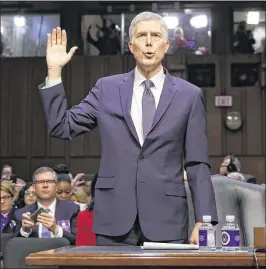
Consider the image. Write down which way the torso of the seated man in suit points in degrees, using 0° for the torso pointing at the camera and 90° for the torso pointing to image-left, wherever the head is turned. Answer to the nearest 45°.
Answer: approximately 0°

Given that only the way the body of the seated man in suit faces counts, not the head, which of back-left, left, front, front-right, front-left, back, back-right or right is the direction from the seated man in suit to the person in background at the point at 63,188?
back

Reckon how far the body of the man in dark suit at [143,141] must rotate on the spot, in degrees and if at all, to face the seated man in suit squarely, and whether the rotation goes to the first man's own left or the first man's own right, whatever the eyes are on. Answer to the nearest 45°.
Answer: approximately 180°

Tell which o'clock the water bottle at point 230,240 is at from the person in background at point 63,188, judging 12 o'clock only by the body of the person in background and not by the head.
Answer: The water bottle is roughly at 12 o'clock from the person in background.

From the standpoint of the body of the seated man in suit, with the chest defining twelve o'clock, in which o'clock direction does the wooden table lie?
The wooden table is roughly at 12 o'clock from the seated man in suit.

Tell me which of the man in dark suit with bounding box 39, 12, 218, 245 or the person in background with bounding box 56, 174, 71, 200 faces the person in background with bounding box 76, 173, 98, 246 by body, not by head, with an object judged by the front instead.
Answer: the person in background with bounding box 56, 174, 71, 200

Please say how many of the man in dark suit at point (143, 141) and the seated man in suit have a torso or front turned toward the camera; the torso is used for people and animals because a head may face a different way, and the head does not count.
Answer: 2

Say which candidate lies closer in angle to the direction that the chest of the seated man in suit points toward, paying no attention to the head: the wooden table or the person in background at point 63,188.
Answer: the wooden table
